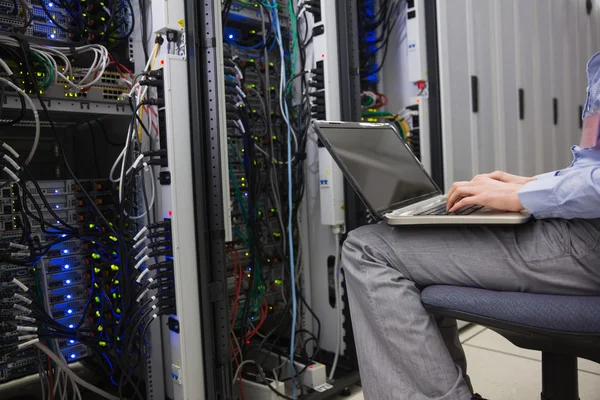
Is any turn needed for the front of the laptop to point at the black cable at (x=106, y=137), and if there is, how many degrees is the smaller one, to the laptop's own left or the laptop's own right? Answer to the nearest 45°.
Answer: approximately 135° to the laptop's own left

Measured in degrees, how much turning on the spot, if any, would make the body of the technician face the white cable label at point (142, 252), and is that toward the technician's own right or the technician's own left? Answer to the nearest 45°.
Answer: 0° — they already face it

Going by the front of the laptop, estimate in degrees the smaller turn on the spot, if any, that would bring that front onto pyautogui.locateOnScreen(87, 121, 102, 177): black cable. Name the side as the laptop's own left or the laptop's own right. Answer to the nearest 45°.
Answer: approximately 135° to the laptop's own left

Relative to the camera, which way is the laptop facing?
to the viewer's right

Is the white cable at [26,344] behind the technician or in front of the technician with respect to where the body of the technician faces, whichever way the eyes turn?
in front

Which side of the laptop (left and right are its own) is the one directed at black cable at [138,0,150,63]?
back

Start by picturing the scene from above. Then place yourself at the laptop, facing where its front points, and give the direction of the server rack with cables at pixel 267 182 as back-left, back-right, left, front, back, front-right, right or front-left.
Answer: back-left

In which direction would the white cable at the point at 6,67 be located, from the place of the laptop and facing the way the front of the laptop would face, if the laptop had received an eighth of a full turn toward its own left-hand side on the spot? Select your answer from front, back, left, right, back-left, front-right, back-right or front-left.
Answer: back-left

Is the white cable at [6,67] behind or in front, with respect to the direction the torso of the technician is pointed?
in front

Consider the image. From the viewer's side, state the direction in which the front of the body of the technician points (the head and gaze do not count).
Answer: to the viewer's left
